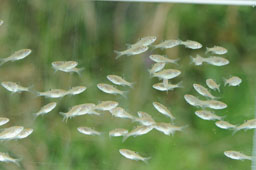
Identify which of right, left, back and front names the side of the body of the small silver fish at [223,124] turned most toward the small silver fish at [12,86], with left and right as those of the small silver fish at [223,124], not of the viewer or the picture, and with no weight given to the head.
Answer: front

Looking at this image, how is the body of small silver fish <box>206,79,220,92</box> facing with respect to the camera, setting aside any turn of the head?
to the viewer's left

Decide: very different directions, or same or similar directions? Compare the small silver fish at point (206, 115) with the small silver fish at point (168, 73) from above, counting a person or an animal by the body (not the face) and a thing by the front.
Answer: very different directions

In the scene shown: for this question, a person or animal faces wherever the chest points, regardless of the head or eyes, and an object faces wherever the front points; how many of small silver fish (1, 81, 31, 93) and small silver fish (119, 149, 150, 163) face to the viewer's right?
0

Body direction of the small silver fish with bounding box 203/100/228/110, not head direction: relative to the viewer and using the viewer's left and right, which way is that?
facing to the right of the viewer

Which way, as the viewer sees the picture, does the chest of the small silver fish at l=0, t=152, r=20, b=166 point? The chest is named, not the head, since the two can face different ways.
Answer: to the viewer's left
